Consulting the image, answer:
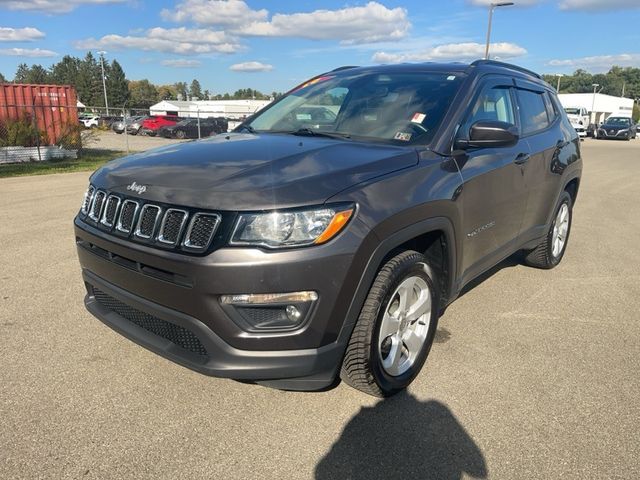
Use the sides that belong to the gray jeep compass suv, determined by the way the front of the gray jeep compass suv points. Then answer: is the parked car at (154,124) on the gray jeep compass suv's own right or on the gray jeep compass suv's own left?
on the gray jeep compass suv's own right

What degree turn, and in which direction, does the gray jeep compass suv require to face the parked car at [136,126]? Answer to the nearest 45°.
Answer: approximately 135° to its right

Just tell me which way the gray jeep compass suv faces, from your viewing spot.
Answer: facing the viewer and to the left of the viewer

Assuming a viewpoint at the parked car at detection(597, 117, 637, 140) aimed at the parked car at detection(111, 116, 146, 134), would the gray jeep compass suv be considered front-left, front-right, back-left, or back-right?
front-left

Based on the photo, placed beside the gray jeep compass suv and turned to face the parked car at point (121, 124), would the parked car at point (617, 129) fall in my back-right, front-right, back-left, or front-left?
front-right

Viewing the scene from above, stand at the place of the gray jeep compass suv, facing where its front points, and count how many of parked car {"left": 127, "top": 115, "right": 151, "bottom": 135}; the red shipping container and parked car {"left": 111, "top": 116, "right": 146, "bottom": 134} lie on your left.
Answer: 0

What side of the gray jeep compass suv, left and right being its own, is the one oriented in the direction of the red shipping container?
right

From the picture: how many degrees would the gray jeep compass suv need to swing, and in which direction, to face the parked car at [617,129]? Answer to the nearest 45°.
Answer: approximately 180°

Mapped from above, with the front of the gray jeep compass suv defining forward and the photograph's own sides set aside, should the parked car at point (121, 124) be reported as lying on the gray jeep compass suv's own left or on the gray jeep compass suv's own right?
on the gray jeep compass suv's own right

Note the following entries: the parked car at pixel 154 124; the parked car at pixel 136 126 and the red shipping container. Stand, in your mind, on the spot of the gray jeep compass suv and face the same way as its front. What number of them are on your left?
0
